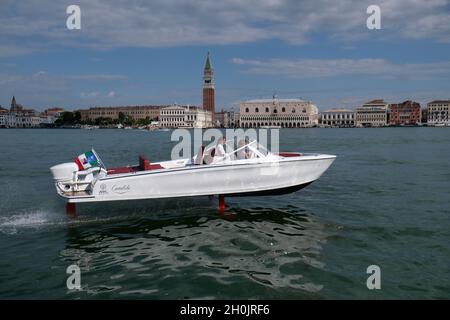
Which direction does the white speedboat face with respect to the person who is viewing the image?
facing to the right of the viewer

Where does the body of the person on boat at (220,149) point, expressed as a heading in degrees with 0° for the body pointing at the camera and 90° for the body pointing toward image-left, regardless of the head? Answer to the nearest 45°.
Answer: approximately 270°

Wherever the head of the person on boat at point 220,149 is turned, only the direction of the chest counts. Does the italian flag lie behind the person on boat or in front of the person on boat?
behind

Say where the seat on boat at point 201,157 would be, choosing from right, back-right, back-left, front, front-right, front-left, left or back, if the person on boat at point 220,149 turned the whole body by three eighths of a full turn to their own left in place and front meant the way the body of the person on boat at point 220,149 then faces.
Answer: left
